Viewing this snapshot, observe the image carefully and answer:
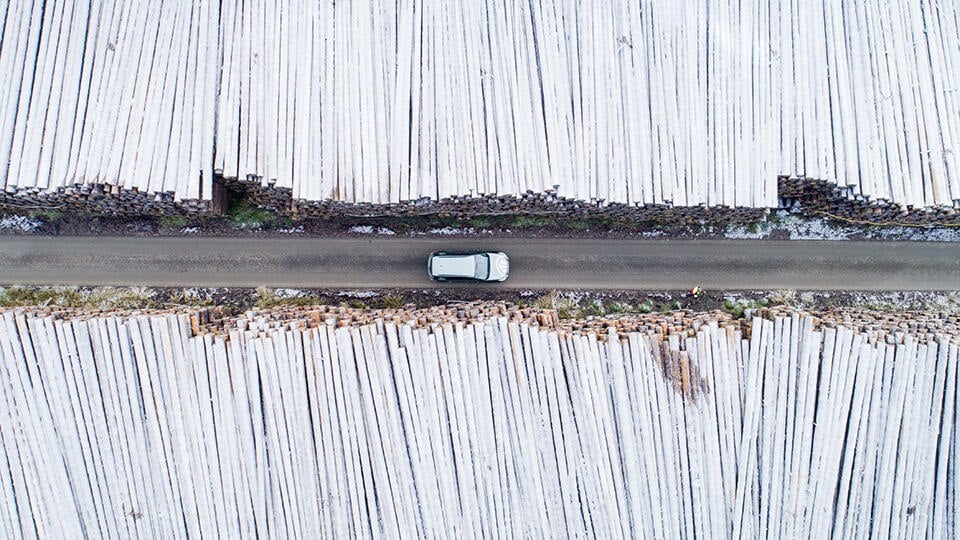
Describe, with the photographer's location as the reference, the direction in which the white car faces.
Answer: facing to the right of the viewer
